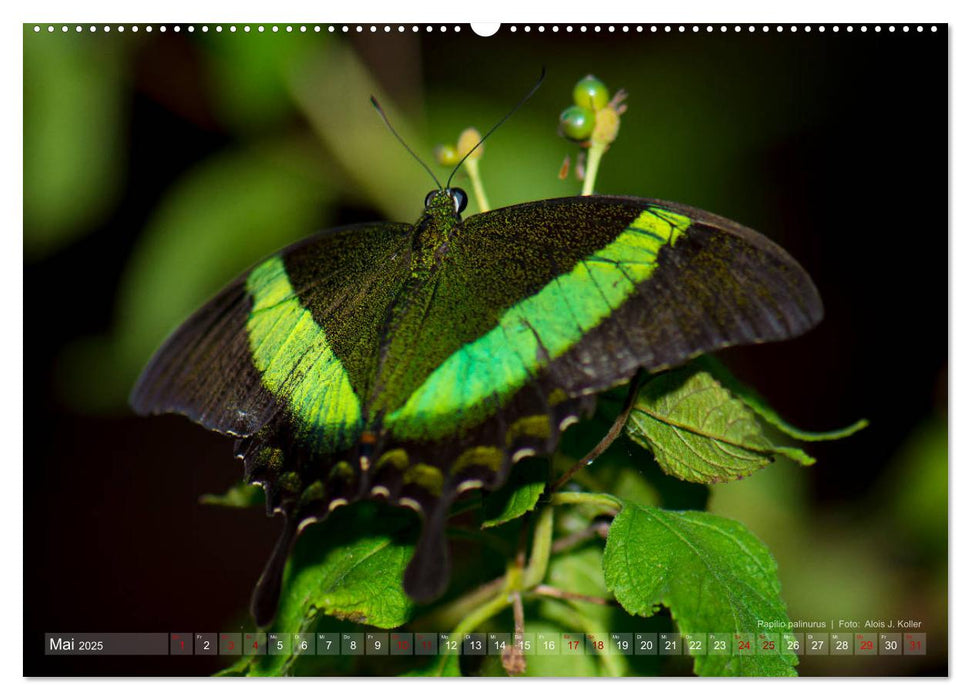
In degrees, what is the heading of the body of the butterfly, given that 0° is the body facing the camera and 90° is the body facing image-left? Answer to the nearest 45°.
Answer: approximately 180°
